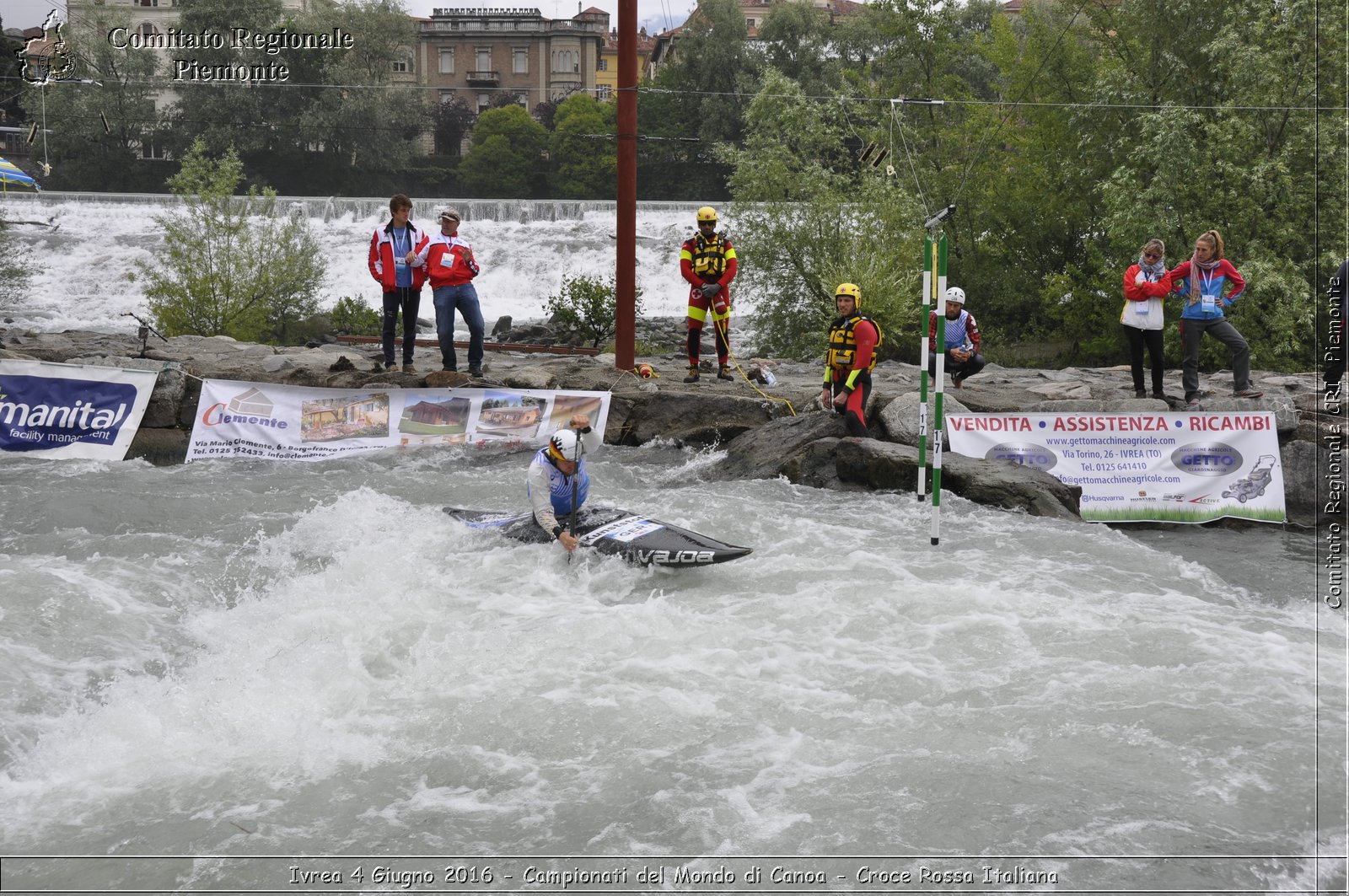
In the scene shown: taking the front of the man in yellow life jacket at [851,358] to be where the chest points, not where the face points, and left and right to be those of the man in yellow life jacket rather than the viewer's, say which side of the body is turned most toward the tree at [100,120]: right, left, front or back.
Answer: right

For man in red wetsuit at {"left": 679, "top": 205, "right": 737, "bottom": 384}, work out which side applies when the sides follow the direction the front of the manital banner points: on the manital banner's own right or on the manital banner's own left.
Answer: on the manital banner's own left

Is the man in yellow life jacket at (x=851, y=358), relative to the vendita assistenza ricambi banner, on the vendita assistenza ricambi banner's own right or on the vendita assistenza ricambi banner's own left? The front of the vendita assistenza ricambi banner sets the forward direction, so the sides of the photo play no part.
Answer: on the vendita assistenza ricambi banner's own right

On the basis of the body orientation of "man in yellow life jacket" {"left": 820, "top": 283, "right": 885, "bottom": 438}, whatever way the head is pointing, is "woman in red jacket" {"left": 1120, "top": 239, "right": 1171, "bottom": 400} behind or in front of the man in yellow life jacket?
behind

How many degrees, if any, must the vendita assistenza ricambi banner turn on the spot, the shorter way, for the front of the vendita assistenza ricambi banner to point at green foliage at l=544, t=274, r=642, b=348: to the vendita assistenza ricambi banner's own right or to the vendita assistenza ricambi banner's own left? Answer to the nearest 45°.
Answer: approximately 135° to the vendita assistenza ricambi banner's own right

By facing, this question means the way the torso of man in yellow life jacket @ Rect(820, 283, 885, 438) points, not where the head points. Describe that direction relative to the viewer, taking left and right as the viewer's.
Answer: facing the viewer and to the left of the viewer

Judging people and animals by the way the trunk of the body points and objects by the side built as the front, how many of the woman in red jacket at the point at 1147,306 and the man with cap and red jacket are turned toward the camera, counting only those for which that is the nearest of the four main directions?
2

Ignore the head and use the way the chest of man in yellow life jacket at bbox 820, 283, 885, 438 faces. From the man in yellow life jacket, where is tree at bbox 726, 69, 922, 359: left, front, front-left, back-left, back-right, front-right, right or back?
back-right

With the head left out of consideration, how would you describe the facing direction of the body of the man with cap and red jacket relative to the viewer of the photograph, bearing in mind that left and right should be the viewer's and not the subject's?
facing the viewer

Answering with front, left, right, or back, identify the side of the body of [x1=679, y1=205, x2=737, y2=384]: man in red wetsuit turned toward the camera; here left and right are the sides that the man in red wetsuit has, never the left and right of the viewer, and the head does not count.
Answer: front

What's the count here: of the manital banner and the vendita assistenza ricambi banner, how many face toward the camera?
2
